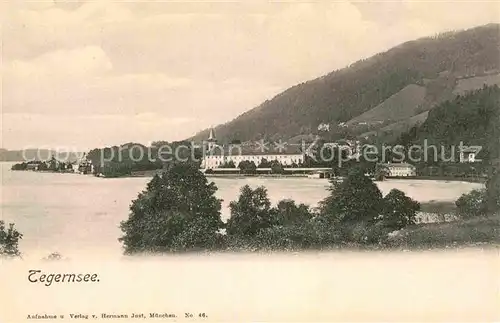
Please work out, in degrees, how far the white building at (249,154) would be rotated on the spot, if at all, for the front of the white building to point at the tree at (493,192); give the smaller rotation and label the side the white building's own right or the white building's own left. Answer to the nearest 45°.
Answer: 0° — it already faces it

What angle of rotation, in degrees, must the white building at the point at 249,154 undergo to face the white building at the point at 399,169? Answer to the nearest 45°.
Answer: approximately 90° to its left

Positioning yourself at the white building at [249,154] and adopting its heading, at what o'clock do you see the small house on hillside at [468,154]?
The small house on hillside is roughly at 9 o'clock from the white building.

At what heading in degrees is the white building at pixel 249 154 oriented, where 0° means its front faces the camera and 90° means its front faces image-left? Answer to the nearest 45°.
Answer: approximately 0°

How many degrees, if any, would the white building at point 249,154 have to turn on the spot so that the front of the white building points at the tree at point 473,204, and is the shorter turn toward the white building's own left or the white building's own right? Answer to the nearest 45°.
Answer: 0° — it already faces it
